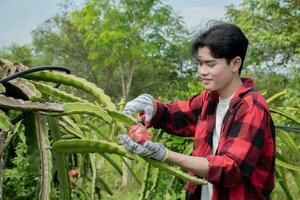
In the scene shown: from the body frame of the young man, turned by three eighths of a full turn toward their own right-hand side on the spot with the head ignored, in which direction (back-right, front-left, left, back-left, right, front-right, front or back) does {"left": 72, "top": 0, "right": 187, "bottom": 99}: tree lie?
front

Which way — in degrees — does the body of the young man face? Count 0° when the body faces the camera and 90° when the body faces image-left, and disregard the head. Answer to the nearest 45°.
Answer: approximately 45°

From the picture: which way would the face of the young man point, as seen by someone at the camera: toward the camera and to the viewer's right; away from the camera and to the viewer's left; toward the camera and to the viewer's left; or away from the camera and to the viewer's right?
toward the camera and to the viewer's left
